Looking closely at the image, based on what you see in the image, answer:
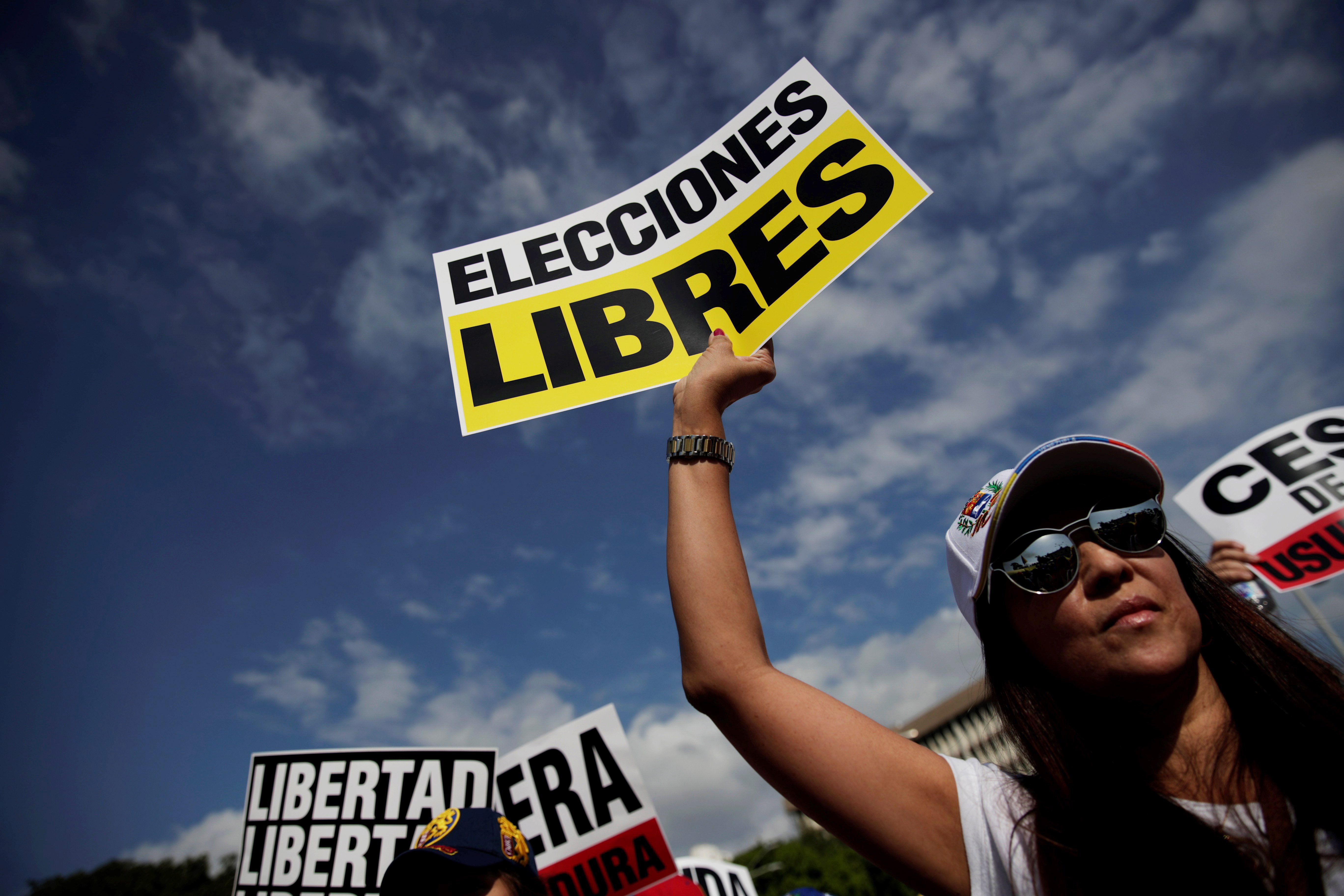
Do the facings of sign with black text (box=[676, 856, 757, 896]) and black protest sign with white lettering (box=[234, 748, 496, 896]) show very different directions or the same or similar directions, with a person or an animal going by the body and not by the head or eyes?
same or similar directions

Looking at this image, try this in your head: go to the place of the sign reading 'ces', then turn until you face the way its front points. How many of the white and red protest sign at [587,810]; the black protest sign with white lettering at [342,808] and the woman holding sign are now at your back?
0

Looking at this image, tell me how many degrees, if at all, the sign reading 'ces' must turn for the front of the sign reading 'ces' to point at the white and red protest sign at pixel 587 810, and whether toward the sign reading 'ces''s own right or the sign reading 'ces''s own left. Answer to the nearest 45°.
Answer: approximately 45° to the sign reading 'ces''s own right

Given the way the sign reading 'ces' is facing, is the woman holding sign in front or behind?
in front

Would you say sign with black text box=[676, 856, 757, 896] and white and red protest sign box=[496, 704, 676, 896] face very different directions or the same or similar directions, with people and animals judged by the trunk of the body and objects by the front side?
same or similar directions

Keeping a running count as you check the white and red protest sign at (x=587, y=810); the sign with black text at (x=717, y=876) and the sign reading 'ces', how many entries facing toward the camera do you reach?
3

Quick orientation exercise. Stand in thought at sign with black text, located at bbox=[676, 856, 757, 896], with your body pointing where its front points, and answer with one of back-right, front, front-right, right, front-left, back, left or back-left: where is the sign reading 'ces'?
front-left

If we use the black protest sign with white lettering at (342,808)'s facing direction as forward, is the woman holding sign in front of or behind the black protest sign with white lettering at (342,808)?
in front

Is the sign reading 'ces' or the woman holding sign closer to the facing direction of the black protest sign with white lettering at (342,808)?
the woman holding sign

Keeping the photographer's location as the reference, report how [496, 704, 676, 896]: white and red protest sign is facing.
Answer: facing the viewer

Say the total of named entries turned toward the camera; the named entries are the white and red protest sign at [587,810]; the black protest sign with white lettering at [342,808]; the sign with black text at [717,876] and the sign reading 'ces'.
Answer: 4

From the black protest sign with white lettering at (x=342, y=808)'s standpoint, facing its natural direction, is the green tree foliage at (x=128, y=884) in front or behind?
behind

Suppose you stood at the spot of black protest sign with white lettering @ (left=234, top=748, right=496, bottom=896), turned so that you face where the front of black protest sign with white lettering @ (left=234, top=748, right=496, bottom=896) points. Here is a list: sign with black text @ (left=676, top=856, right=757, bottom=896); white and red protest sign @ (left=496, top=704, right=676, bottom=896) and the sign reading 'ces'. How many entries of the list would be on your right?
0

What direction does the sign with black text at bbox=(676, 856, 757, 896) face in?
toward the camera

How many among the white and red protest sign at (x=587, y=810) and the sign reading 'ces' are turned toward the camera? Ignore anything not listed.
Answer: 2

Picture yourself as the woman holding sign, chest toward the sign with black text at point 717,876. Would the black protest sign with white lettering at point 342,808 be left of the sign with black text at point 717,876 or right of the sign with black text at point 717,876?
left

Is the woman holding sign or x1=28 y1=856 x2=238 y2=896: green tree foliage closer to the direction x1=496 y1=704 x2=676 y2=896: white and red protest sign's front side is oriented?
the woman holding sign

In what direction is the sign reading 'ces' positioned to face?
toward the camera
